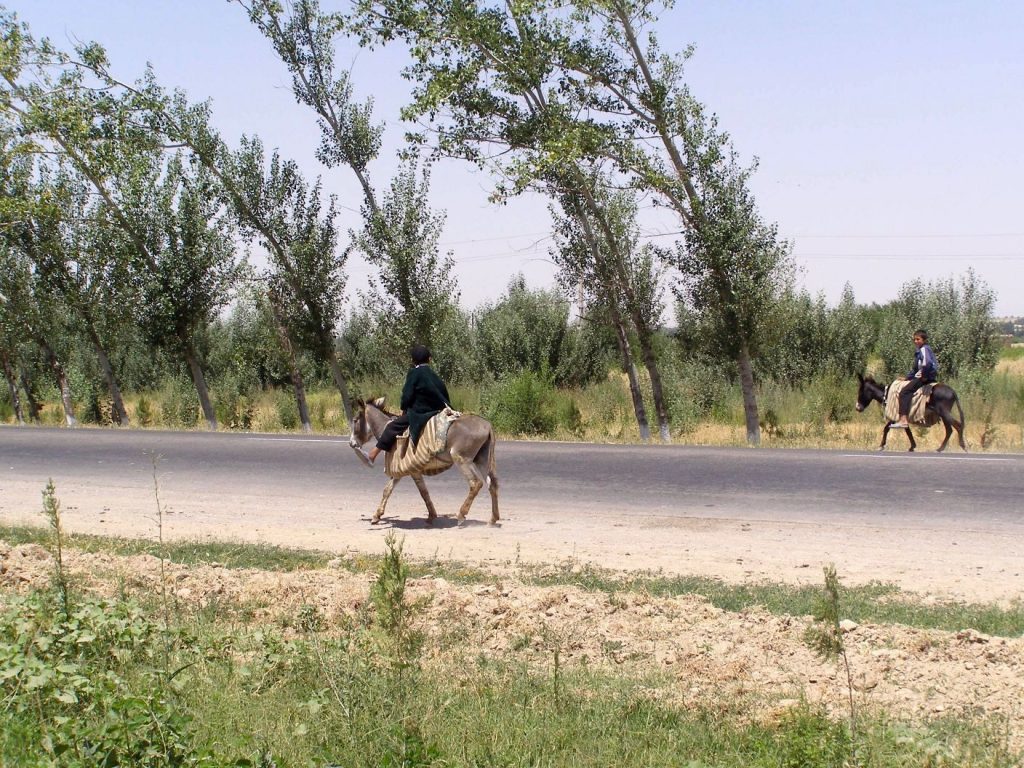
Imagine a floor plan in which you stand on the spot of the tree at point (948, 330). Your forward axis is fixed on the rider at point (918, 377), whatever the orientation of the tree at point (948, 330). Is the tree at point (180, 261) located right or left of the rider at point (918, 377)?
right

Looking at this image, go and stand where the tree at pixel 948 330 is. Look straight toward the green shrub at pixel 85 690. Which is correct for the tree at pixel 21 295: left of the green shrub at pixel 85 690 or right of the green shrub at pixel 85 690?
right

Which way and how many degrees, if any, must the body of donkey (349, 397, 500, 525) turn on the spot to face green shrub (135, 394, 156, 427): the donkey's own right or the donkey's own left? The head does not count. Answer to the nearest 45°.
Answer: approximately 90° to the donkey's own right

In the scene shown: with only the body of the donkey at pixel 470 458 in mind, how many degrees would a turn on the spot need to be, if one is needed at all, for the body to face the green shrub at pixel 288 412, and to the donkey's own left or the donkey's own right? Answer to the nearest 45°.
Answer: approximately 90° to the donkey's own right

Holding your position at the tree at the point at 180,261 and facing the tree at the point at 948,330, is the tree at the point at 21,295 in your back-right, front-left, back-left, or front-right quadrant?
back-left

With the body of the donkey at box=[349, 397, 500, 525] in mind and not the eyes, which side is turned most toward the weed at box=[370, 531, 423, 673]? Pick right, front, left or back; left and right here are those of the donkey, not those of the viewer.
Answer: left

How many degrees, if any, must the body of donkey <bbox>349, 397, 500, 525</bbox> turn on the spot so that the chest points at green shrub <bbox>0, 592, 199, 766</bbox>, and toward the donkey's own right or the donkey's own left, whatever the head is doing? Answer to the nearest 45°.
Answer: approximately 90° to the donkey's own left

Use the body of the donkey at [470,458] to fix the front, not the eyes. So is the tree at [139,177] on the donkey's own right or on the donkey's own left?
on the donkey's own right

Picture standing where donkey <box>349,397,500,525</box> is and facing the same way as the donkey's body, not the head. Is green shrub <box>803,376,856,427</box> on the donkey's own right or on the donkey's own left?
on the donkey's own right

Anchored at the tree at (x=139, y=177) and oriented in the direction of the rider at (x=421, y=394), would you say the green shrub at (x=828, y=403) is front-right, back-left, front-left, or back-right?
front-left

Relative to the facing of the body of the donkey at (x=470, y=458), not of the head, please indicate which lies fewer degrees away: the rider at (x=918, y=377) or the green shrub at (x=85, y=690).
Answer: the green shrub

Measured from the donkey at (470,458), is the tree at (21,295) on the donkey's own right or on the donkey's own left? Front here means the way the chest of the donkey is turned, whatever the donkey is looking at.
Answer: on the donkey's own right

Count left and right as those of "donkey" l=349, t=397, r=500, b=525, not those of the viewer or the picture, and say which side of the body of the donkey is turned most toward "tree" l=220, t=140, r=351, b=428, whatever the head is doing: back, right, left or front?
right

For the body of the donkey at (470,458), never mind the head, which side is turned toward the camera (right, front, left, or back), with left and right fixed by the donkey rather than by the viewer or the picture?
left

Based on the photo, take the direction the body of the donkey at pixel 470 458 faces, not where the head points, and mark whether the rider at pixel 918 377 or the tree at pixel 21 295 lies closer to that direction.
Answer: the tree
